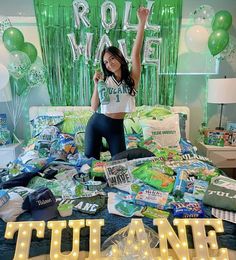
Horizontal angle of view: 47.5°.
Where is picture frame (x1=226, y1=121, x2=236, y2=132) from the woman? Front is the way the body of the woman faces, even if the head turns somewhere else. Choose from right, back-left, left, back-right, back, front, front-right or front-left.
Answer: back-left

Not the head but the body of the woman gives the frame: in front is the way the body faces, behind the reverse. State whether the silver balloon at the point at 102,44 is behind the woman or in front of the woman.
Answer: behind

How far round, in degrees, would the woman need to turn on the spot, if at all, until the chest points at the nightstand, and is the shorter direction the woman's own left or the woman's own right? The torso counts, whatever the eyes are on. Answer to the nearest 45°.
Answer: approximately 135° to the woman's own left

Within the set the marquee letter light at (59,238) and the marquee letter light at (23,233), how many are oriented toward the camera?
2

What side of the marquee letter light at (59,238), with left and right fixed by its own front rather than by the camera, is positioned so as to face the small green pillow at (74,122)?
back

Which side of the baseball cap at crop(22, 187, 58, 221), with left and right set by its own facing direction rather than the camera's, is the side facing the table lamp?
left

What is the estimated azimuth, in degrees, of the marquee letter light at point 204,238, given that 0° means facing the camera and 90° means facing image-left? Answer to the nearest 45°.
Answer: approximately 0°
